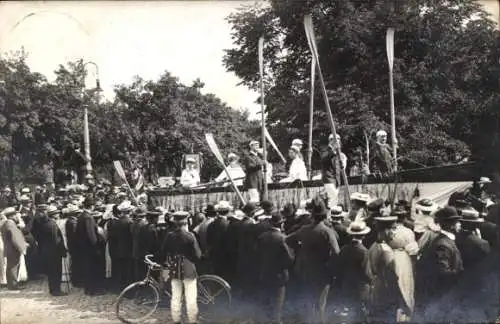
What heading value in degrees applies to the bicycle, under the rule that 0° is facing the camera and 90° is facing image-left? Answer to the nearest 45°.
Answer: approximately 90°

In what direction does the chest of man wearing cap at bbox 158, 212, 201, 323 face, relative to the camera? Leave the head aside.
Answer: away from the camera

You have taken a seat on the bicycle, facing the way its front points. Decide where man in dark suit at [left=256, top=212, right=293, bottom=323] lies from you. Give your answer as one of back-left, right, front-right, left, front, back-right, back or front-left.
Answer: back-left

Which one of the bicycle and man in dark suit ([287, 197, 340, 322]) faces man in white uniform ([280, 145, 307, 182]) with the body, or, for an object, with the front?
the man in dark suit

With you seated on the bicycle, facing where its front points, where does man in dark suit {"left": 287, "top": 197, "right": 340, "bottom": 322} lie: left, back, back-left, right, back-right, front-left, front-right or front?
back-left

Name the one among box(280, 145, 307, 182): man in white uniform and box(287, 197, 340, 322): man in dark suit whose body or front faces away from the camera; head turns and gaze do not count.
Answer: the man in dark suit

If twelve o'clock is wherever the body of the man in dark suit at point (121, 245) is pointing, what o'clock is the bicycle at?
The bicycle is roughly at 4 o'clock from the man in dark suit.

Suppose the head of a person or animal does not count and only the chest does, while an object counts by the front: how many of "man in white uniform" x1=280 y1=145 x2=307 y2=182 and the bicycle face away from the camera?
0

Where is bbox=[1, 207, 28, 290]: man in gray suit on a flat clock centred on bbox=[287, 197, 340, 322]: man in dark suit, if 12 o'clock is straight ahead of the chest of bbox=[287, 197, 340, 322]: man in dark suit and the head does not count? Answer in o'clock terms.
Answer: bbox=[1, 207, 28, 290]: man in gray suit is roughly at 10 o'clock from bbox=[287, 197, 340, 322]: man in dark suit.

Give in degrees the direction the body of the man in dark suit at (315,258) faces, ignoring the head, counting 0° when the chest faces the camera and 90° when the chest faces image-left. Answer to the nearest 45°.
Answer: approximately 180°

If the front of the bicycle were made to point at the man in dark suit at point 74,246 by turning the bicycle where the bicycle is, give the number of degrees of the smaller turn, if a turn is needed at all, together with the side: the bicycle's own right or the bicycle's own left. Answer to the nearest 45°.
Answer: approximately 45° to the bicycle's own right

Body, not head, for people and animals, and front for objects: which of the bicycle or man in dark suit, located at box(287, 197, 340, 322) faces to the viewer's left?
the bicycle

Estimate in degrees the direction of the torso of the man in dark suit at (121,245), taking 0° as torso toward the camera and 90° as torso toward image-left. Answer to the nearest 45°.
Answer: approximately 225°
